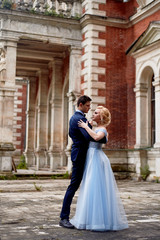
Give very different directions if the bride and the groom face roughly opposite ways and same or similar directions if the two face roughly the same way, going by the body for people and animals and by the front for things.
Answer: very different directions

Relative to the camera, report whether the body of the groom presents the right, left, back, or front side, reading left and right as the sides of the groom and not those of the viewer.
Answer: right

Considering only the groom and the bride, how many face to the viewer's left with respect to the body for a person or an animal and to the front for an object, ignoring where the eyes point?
1

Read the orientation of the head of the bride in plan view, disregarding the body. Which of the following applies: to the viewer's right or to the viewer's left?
to the viewer's left

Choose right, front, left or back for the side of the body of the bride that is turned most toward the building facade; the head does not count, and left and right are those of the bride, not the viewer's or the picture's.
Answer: right

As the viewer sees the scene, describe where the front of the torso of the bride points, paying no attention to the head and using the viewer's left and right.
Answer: facing to the left of the viewer
